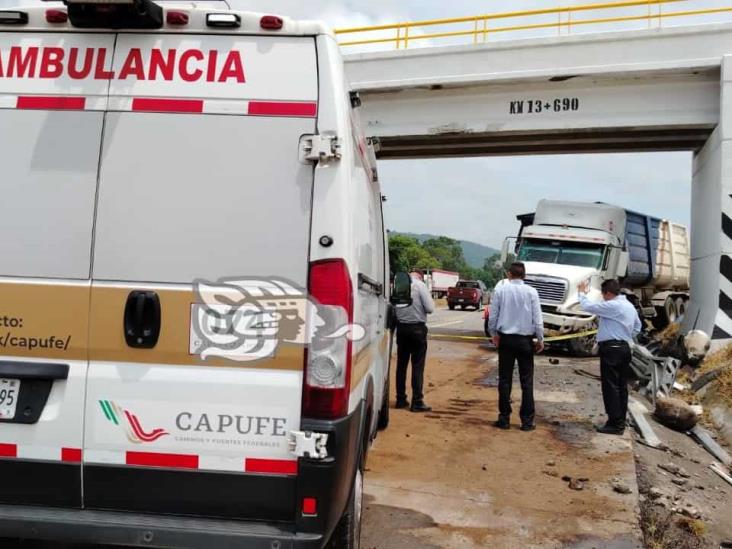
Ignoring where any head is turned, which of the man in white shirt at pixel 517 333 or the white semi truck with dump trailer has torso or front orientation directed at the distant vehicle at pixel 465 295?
the man in white shirt

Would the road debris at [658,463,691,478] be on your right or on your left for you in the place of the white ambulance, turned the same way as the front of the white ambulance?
on your right

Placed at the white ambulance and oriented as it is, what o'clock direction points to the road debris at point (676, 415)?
The road debris is roughly at 2 o'clock from the white ambulance.

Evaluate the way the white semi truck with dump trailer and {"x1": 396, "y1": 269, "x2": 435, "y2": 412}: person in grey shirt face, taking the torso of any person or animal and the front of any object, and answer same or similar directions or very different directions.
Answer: very different directions

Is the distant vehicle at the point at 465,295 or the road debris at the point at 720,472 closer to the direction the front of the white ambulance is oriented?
the distant vehicle

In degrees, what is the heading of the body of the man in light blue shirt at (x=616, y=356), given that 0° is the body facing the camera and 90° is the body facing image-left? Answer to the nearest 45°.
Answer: approximately 135°

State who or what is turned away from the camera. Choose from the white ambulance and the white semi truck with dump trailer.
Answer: the white ambulance

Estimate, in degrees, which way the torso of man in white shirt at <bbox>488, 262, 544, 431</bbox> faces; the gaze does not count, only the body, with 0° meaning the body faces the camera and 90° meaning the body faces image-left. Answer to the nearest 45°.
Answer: approximately 180°

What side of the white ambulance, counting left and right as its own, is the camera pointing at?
back

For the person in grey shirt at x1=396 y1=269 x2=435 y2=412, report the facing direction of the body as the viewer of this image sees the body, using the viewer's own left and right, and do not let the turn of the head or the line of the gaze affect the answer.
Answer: facing away from the viewer and to the right of the viewer

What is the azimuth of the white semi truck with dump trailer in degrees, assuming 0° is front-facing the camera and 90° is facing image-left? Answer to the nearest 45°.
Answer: approximately 45°

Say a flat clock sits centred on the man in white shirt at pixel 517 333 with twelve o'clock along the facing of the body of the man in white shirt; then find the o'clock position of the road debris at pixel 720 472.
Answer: The road debris is roughly at 3 o'clock from the man in white shirt.
